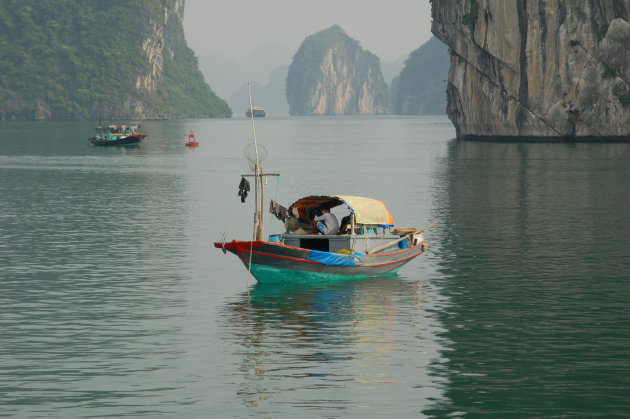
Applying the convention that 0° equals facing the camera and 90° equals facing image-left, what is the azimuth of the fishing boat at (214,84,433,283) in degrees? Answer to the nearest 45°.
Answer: approximately 45°
